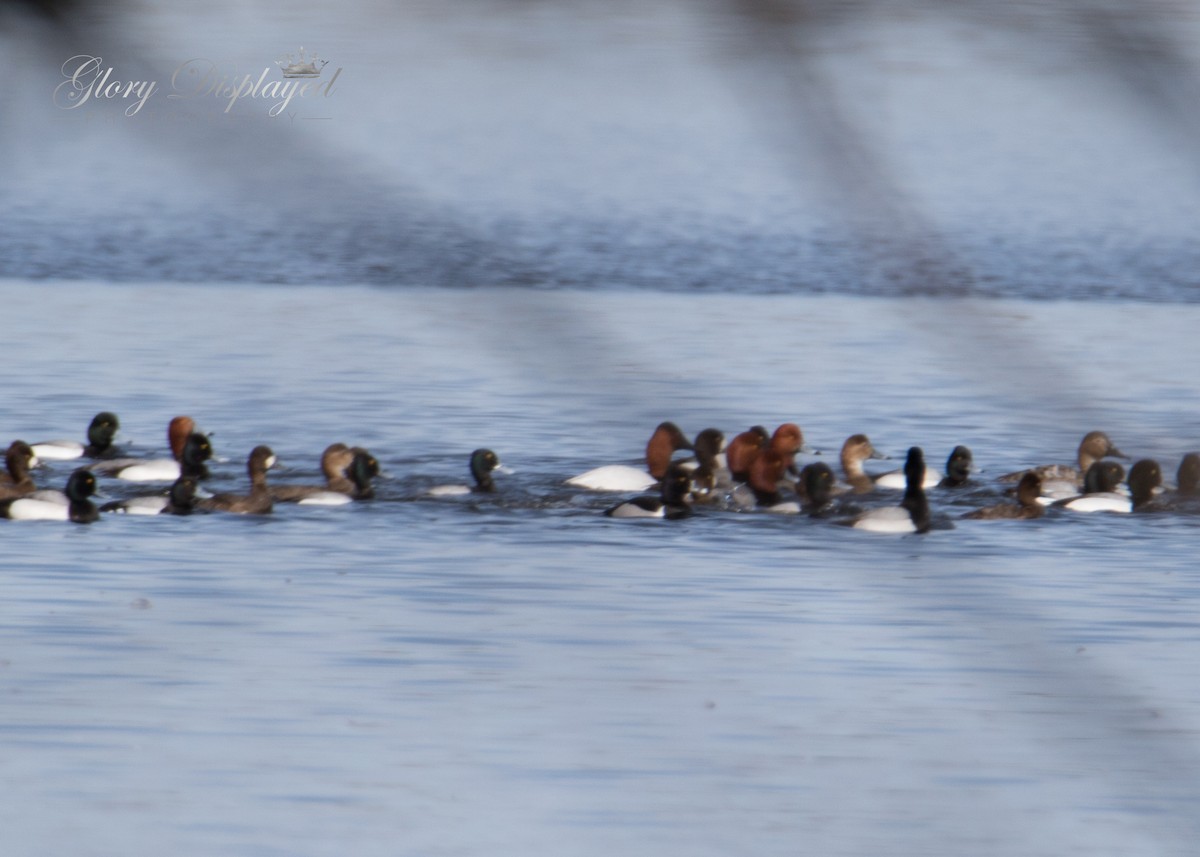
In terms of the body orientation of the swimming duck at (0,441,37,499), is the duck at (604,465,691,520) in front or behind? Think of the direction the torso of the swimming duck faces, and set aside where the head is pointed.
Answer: in front

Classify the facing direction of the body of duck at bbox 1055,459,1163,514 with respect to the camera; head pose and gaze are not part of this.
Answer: to the viewer's right

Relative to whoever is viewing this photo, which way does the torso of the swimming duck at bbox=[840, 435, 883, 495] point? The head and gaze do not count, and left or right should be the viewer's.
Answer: facing to the right of the viewer

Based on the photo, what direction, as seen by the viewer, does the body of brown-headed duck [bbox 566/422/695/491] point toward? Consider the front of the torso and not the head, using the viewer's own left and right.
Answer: facing to the right of the viewer

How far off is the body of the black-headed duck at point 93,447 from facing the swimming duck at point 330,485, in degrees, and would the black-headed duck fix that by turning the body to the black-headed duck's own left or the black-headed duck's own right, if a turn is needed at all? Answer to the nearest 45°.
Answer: approximately 45° to the black-headed duck's own right

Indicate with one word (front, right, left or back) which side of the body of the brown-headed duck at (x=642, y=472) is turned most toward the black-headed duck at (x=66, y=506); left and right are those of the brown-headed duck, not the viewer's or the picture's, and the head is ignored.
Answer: back

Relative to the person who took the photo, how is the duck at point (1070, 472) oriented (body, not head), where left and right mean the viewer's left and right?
facing to the right of the viewer

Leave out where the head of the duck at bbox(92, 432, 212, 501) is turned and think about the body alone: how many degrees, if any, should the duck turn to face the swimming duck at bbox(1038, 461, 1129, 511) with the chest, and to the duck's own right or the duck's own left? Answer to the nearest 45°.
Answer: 0° — it already faces it

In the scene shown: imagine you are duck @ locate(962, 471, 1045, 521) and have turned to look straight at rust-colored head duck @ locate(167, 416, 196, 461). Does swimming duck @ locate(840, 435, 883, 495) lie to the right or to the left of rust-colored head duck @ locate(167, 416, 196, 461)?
right

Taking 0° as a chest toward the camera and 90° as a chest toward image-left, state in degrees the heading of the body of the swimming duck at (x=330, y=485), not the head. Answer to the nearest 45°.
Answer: approximately 270°

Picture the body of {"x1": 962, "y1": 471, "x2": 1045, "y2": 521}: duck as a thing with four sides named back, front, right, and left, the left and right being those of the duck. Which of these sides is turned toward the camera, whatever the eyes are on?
right

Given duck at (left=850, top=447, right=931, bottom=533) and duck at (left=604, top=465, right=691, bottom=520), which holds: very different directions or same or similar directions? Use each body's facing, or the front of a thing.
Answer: same or similar directions

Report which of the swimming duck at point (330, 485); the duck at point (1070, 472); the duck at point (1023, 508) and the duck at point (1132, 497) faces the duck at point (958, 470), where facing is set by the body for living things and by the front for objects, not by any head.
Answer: the swimming duck

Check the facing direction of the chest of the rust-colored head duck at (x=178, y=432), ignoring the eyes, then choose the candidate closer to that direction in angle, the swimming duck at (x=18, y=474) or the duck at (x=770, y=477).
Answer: the duck

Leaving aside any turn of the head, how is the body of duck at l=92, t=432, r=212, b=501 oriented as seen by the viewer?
to the viewer's right

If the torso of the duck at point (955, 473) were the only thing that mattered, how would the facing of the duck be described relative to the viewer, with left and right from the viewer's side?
facing to the right of the viewer

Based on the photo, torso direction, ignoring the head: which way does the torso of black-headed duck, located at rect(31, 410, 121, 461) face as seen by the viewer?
to the viewer's right
